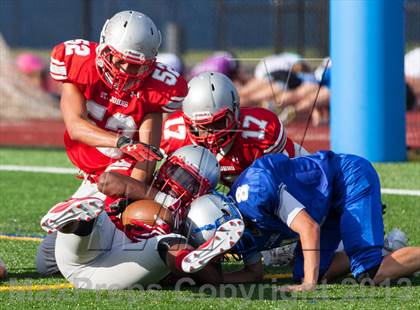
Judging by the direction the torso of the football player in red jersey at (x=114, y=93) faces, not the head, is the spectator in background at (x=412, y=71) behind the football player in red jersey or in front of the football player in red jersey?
behind

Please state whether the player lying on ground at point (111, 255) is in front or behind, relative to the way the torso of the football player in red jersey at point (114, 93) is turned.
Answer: in front

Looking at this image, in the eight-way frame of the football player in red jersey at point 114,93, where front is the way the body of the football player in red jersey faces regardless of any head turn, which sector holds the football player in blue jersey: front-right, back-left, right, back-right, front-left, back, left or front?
front-left

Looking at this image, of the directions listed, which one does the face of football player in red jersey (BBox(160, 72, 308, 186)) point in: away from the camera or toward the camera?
toward the camera

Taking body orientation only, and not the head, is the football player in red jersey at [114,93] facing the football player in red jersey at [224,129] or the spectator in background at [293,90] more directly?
the football player in red jersey

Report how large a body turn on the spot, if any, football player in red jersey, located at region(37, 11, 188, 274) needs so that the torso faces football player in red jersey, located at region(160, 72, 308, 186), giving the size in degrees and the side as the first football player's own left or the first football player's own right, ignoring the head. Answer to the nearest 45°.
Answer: approximately 90° to the first football player's own left

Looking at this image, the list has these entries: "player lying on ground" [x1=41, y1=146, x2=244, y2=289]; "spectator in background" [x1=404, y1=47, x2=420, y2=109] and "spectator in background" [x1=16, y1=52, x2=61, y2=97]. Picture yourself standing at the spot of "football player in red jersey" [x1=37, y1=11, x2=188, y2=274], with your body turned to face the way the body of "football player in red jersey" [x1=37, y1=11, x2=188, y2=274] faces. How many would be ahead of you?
1

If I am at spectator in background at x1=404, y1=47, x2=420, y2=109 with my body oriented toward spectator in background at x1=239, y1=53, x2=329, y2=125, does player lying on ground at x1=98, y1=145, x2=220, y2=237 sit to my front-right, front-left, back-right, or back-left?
front-left

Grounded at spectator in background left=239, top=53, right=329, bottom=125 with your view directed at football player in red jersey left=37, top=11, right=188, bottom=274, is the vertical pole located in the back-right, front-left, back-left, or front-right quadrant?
front-left

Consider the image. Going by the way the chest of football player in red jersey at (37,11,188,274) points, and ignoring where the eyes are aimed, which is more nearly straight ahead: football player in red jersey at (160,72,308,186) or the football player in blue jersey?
the football player in blue jersey

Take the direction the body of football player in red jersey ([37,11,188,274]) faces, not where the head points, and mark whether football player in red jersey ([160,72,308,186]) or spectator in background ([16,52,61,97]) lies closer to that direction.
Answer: the football player in red jersey

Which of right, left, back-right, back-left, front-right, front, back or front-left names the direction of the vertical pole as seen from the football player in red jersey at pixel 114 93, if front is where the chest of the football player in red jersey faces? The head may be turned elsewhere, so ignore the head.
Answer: back-left

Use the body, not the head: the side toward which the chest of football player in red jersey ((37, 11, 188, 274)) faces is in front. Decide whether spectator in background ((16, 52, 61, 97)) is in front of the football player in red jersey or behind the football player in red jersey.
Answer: behind

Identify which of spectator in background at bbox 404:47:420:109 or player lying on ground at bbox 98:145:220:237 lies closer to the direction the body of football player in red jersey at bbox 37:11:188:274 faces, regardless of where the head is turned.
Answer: the player lying on ground

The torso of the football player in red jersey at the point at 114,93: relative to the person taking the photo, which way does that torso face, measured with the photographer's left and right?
facing the viewer
